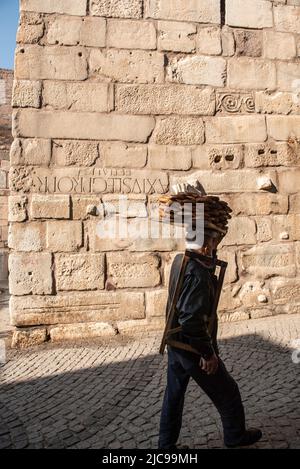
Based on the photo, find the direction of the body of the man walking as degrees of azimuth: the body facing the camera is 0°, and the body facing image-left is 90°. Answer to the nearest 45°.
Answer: approximately 270°

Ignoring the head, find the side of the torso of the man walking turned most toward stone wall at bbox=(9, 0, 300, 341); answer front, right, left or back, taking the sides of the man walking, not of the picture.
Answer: left
